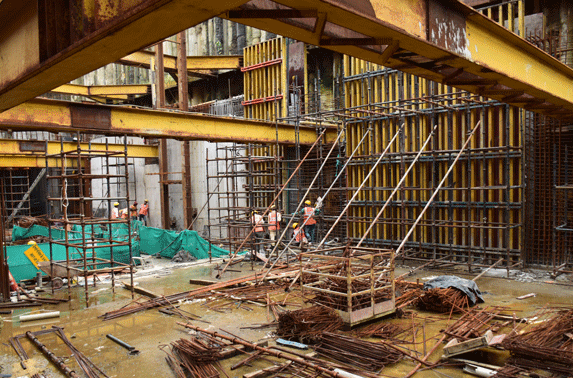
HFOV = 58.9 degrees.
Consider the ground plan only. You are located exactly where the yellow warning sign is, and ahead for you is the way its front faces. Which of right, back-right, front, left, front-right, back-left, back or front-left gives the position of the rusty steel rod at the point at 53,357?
front

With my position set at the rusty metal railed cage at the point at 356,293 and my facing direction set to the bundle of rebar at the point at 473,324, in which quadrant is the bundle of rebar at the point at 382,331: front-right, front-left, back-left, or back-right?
front-right

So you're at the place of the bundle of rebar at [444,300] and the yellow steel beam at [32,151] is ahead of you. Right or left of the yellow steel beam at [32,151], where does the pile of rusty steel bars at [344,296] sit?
left

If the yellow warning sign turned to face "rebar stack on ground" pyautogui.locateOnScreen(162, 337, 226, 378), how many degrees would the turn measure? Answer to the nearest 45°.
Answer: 0° — it already faces it

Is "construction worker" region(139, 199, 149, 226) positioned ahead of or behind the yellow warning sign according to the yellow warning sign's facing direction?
behind

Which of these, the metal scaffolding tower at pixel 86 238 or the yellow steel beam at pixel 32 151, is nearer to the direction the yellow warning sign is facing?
the metal scaffolding tower

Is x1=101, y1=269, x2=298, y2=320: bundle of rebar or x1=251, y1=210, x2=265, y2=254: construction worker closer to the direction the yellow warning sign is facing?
the bundle of rebar

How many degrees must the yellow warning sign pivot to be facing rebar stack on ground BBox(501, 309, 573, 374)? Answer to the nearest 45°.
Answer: approximately 45° to its left

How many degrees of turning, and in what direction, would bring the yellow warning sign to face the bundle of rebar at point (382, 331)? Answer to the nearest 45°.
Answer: approximately 45° to its left

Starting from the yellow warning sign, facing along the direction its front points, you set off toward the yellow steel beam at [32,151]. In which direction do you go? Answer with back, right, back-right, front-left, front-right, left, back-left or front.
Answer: back

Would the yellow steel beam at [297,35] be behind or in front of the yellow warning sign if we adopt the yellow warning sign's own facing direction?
in front

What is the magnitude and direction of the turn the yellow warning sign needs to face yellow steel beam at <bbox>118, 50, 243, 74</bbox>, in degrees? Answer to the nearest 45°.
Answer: approximately 135° to its left

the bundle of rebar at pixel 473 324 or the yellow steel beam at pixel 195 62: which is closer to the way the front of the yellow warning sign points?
the bundle of rebar

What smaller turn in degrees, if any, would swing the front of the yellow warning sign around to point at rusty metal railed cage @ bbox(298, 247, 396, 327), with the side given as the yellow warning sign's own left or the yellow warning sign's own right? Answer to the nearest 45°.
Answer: approximately 45° to the yellow warning sign's own left

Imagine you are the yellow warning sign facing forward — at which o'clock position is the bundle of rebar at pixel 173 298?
The bundle of rebar is roughly at 11 o'clock from the yellow warning sign.

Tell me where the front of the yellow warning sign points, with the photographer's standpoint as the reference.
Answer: facing the viewer

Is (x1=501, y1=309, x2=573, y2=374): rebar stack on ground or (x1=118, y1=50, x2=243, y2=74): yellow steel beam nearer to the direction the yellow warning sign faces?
the rebar stack on ground

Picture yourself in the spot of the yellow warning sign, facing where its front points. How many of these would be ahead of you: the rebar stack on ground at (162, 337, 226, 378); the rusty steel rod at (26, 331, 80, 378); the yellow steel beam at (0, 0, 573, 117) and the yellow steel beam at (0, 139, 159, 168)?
3

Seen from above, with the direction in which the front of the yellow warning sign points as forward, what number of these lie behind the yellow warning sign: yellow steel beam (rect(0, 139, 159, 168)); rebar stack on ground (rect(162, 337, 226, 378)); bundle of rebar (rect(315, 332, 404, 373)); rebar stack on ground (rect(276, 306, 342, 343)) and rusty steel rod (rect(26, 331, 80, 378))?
1
